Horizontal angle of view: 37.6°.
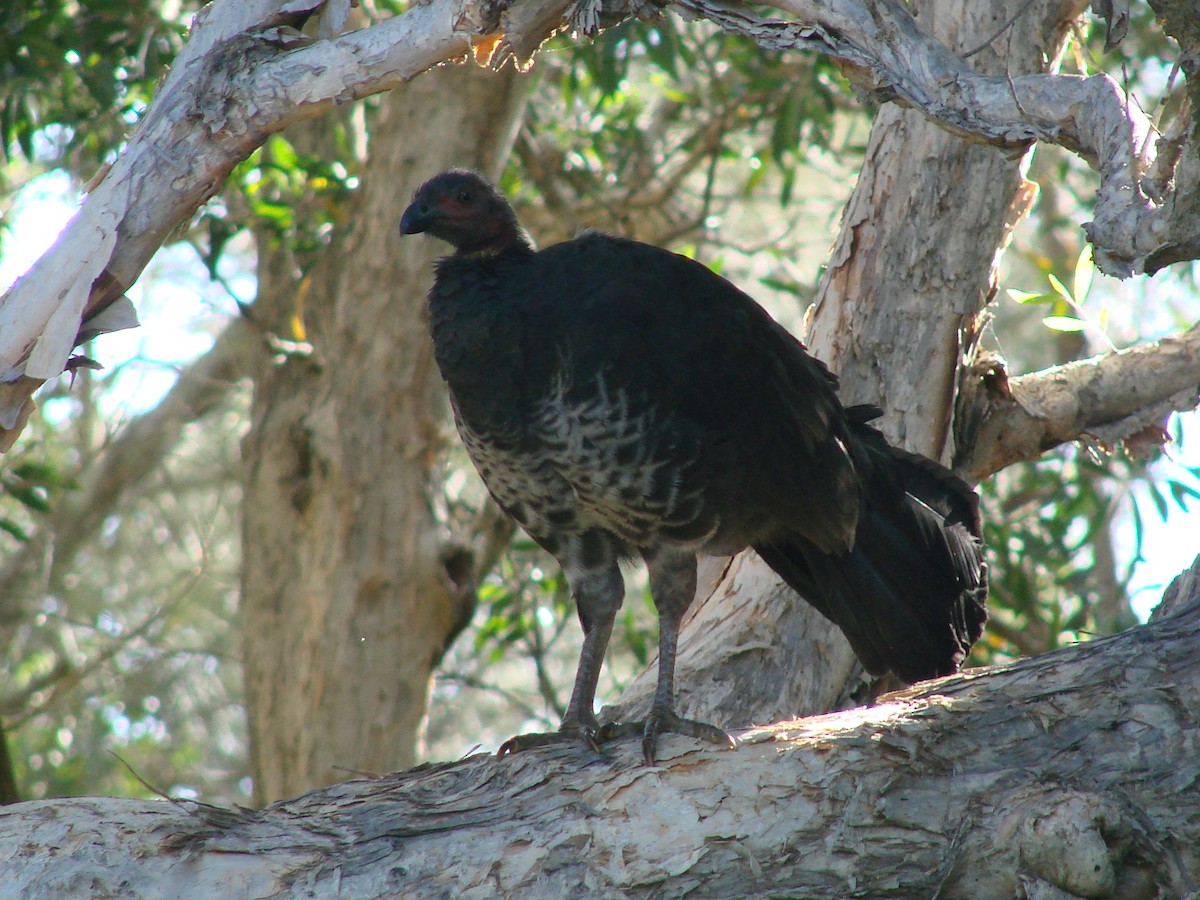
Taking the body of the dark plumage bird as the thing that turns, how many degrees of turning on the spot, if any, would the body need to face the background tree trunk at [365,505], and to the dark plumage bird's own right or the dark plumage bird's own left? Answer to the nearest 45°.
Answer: approximately 90° to the dark plumage bird's own right

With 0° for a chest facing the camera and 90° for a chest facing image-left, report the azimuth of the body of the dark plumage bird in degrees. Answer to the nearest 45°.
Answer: approximately 45°
